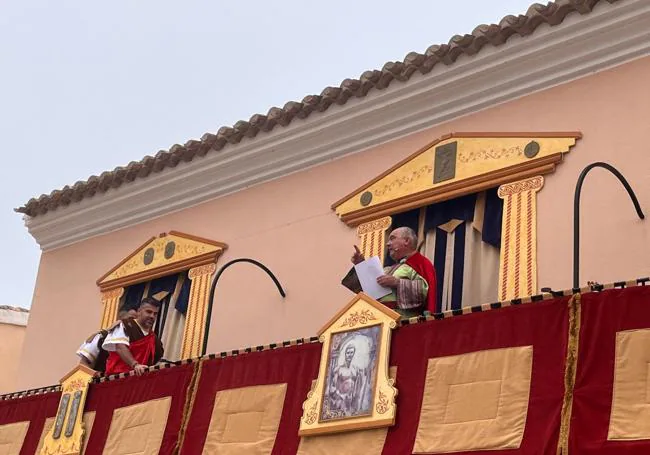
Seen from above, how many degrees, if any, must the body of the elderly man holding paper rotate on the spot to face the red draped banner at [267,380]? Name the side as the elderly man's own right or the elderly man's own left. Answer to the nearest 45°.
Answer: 0° — they already face it

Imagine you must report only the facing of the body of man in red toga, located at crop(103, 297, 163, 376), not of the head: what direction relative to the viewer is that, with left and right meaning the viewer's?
facing the viewer and to the right of the viewer

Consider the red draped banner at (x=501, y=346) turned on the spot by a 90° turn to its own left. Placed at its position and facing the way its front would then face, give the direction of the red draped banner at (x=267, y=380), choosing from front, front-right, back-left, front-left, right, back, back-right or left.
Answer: back

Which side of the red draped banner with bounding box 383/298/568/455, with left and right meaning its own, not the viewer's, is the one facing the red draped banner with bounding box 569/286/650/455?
left

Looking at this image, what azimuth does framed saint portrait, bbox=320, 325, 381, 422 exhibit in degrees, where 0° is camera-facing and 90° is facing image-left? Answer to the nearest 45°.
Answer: approximately 45°

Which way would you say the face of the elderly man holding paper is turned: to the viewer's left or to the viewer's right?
to the viewer's left

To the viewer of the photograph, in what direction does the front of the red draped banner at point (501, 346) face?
facing the viewer and to the left of the viewer

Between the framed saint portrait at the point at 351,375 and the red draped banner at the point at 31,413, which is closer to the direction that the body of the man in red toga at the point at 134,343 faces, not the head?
the framed saint portrait

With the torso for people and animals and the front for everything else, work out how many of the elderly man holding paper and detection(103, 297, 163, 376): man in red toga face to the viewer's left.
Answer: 1

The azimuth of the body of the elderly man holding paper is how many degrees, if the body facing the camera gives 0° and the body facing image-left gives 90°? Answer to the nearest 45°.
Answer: approximately 90°
